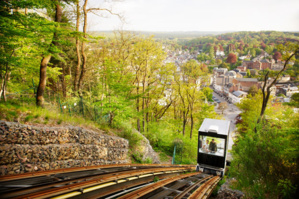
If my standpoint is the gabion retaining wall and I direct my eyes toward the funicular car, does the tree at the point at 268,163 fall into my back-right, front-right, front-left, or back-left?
front-right
